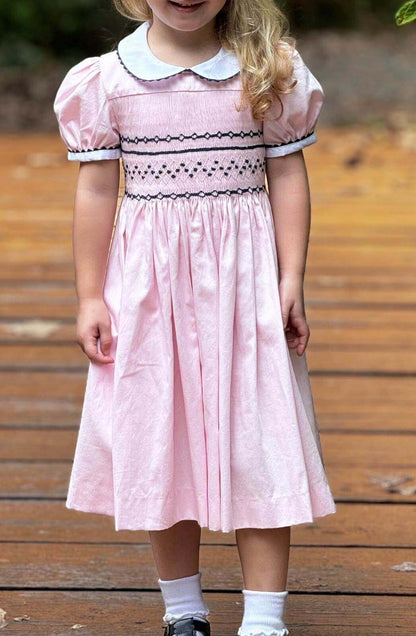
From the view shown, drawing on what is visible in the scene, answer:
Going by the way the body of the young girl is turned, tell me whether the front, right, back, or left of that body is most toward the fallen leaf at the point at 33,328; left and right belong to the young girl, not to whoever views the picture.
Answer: back

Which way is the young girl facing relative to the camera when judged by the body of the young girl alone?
toward the camera

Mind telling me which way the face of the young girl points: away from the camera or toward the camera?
toward the camera

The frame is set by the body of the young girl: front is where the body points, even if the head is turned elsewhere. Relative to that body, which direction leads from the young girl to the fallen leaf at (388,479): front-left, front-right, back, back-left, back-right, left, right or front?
back-left

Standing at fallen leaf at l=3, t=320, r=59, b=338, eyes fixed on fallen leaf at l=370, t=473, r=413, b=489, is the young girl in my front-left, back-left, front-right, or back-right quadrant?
front-right

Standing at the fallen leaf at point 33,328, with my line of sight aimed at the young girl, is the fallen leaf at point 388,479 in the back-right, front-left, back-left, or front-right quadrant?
front-left

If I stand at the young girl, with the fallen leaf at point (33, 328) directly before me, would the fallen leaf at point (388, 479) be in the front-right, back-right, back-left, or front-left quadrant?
front-right
